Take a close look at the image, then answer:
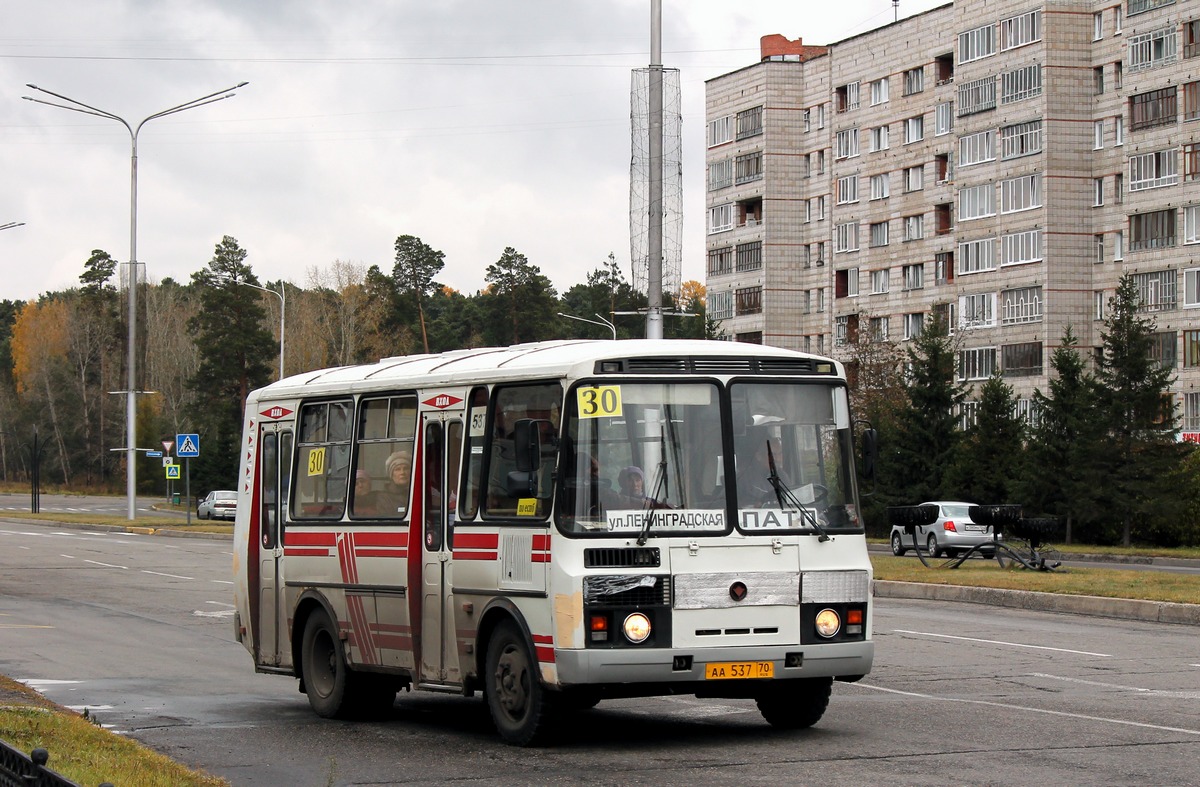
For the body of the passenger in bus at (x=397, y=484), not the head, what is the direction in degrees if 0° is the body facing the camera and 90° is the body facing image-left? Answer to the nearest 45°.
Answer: approximately 315°

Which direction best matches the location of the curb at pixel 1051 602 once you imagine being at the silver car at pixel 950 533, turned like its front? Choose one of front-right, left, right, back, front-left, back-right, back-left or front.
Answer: back-left

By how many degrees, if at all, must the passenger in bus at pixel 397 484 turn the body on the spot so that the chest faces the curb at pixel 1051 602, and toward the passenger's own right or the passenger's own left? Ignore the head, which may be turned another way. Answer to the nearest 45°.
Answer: approximately 90° to the passenger's own left

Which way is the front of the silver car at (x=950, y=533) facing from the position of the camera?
facing away from the viewer and to the left of the viewer
